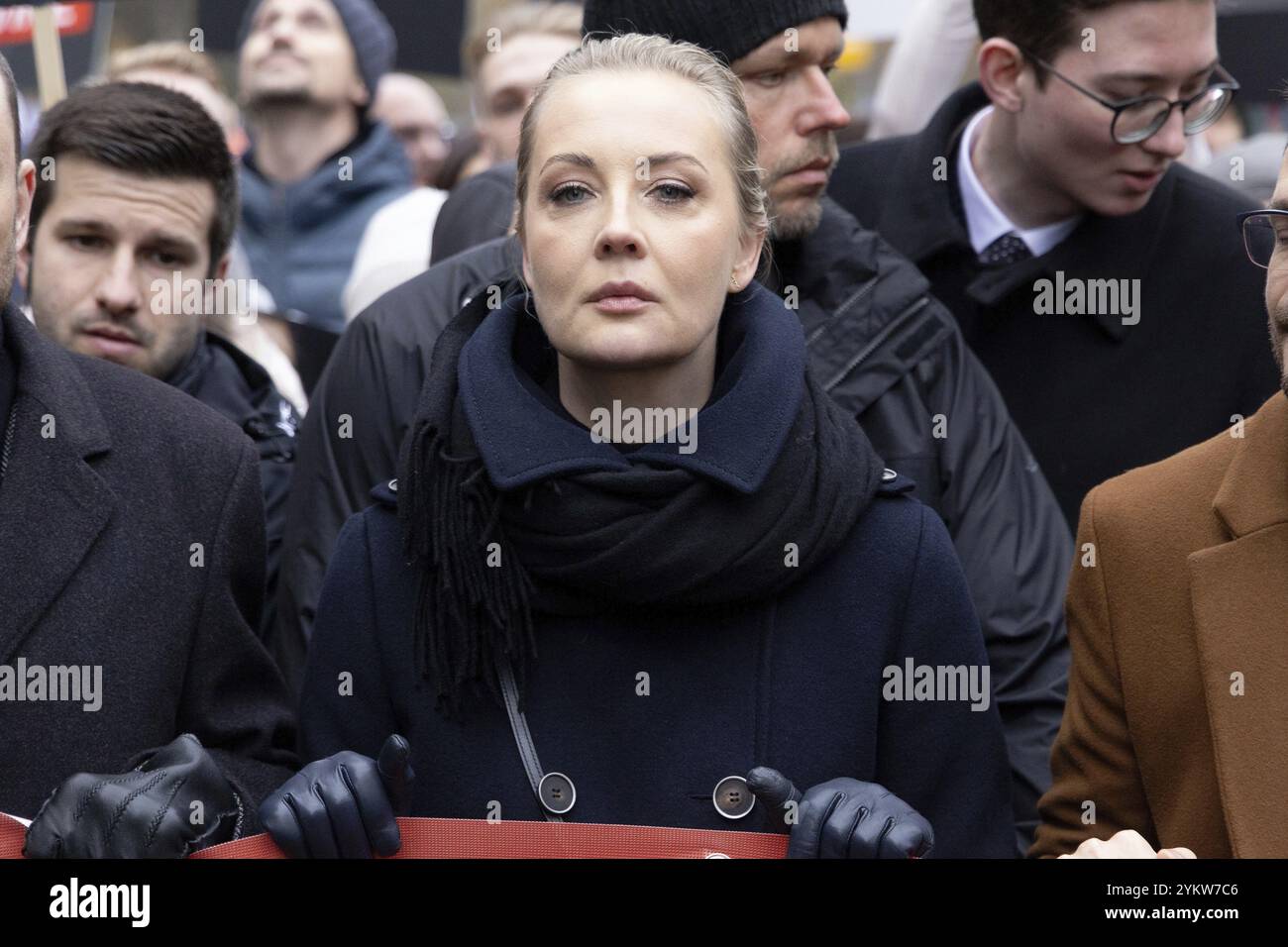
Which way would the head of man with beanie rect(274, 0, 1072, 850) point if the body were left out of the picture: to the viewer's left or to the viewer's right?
to the viewer's right

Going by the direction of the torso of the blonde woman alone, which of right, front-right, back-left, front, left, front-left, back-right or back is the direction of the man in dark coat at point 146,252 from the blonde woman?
back-right

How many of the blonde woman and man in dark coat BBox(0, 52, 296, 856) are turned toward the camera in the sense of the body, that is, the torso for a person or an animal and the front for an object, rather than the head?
2

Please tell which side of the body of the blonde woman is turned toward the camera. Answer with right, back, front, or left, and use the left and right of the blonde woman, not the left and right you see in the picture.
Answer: front

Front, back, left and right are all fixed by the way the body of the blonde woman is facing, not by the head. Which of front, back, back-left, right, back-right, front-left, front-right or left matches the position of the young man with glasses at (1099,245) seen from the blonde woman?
back-left

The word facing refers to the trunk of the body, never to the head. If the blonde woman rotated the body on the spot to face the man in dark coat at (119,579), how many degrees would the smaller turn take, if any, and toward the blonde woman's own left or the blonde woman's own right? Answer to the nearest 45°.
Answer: approximately 90° to the blonde woman's own right

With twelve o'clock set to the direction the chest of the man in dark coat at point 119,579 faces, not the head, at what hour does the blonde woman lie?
The blonde woman is roughly at 10 o'clock from the man in dark coat.

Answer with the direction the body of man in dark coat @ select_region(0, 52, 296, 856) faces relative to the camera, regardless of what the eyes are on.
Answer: toward the camera

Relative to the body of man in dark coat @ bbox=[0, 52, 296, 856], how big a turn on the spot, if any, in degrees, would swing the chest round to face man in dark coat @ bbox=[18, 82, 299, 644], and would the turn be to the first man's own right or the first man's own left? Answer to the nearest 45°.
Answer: approximately 180°
